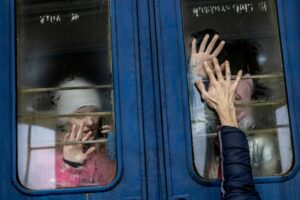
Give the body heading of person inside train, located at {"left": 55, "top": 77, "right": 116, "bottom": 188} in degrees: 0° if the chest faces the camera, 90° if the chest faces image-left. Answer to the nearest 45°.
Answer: approximately 0°

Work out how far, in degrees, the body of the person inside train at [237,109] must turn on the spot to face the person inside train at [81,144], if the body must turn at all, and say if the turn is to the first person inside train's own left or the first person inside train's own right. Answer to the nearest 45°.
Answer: approximately 90° to the first person inside train's own right

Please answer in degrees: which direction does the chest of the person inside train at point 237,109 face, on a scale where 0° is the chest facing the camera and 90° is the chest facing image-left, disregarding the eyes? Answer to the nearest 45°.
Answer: approximately 0°

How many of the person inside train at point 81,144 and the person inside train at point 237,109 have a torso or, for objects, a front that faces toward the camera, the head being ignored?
2

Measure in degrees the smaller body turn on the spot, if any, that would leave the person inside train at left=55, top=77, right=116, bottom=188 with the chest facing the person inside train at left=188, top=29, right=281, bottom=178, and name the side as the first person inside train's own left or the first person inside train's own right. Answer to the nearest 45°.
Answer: approximately 90° to the first person inside train's own left
